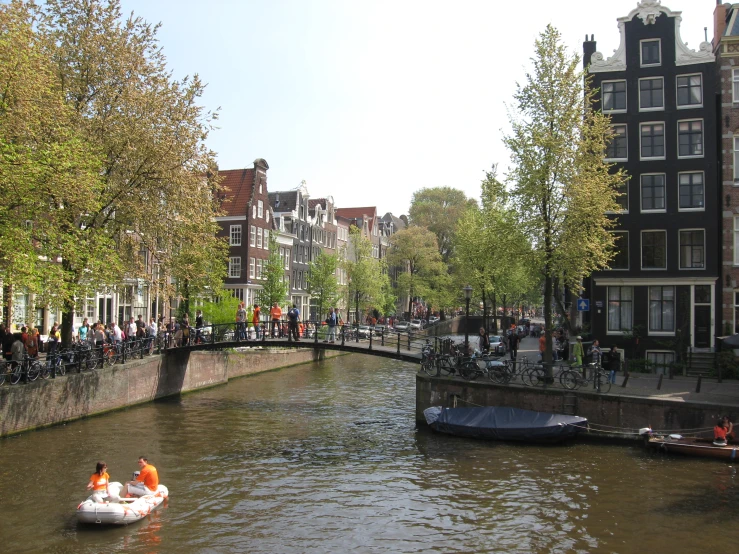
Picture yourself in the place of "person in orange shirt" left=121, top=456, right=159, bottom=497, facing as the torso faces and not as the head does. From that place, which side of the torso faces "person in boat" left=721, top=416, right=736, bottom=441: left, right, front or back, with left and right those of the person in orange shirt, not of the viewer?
back

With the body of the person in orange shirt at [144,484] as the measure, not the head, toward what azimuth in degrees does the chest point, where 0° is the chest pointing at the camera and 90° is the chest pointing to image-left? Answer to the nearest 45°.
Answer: approximately 90°

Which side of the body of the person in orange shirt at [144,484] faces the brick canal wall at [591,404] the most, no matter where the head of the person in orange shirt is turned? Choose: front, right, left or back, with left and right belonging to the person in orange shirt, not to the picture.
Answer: back

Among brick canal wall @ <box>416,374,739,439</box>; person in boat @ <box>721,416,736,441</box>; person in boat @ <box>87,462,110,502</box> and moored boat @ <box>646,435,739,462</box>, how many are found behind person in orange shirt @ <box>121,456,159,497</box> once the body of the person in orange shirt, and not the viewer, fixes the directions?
3

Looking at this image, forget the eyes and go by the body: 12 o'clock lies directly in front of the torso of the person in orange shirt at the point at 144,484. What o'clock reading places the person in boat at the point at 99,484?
The person in boat is roughly at 11 o'clock from the person in orange shirt.

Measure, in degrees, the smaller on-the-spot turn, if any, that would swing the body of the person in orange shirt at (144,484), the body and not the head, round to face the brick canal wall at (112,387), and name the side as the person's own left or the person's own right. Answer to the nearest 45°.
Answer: approximately 90° to the person's own right
